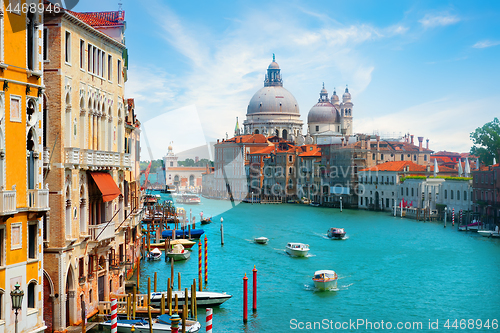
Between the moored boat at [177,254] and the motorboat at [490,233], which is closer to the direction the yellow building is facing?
the motorboat

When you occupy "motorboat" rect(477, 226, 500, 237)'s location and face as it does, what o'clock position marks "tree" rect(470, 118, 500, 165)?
The tree is roughly at 3 o'clock from the motorboat.

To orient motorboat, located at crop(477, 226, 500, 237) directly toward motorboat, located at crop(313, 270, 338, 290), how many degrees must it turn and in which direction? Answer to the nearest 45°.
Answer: approximately 90° to its left

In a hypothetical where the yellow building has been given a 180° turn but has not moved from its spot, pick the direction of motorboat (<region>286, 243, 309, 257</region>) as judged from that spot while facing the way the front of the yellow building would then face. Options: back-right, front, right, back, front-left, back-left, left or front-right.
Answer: right

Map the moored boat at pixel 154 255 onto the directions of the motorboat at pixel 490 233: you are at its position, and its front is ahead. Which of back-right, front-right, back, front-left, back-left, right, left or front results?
front-left

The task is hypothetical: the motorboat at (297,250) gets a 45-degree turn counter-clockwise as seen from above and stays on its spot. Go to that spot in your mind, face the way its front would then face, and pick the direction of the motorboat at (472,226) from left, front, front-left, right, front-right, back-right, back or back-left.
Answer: front-left

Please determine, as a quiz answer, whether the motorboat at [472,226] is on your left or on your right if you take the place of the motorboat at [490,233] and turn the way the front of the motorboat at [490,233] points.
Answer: on your right

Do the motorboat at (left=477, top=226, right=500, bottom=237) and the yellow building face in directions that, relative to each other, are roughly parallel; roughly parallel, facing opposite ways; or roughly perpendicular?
roughly parallel, facing opposite ways

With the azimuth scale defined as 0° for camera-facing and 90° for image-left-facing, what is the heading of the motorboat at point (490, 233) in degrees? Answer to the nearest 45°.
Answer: approximately 90°

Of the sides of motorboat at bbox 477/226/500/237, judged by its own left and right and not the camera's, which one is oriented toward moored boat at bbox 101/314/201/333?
left

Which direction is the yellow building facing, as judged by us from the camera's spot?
facing the viewer and to the right of the viewer

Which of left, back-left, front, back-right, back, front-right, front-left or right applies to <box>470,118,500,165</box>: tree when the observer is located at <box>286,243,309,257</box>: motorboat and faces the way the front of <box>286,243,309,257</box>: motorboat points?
left

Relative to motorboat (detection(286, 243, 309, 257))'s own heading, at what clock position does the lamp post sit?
The lamp post is roughly at 2 o'clock from the motorboat.

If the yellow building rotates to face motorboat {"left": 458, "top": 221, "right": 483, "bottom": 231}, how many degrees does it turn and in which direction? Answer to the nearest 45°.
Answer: approximately 90° to its left

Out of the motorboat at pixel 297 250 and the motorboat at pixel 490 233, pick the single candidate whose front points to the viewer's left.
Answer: the motorboat at pixel 490 233
